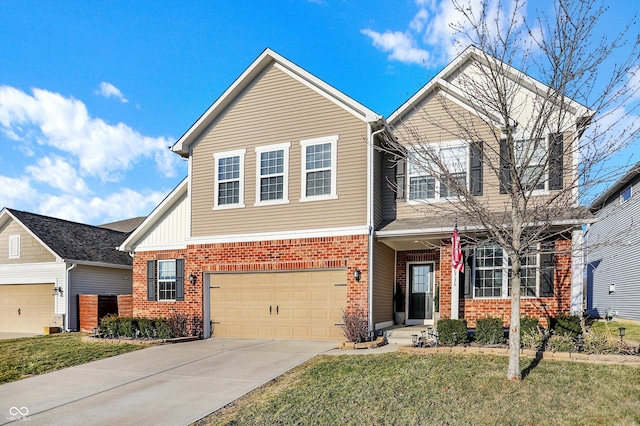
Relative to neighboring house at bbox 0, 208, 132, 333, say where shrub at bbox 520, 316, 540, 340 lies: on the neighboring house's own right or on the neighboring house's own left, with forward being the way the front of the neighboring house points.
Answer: on the neighboring house's own left

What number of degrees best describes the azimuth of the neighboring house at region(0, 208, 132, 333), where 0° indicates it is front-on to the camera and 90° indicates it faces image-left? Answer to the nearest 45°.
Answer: approximately 45°

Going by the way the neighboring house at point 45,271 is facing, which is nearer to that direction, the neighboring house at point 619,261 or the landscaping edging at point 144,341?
the landscaping edging

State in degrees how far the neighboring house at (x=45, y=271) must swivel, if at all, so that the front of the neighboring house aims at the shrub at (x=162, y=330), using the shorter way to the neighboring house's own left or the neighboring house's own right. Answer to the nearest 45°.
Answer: approximately 45° to the neighboring house's own left

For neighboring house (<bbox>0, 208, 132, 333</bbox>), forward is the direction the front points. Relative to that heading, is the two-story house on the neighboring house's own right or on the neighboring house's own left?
on the neighboring house's own left

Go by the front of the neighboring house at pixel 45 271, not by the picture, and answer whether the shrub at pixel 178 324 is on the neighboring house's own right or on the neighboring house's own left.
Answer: on the neighboring house's own left

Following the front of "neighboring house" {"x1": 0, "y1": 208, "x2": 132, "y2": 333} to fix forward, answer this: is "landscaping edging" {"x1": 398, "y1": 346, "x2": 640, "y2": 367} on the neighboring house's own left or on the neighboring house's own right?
on the neighboring house's own left

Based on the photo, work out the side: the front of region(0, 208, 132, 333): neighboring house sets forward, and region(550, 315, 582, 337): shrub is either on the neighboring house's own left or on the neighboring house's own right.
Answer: on the neighboring house's own left
